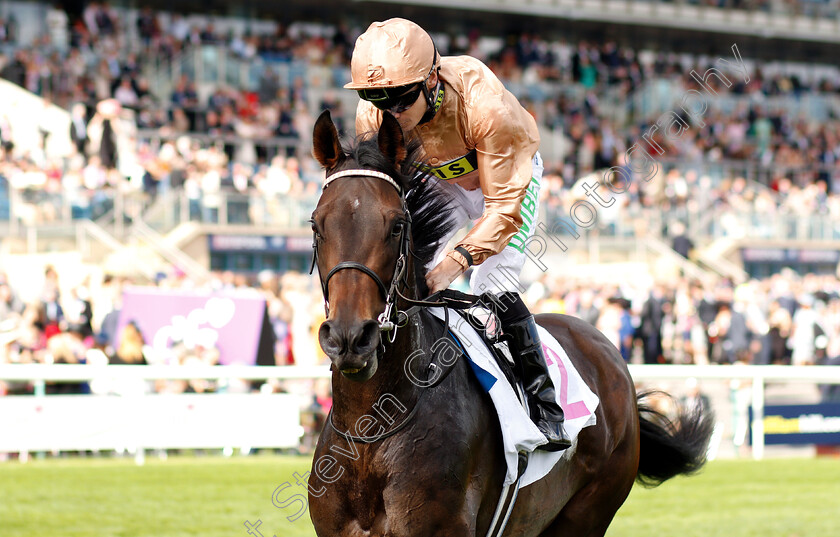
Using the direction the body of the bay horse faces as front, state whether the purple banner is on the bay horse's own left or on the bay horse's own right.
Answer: on the bay horse's own right

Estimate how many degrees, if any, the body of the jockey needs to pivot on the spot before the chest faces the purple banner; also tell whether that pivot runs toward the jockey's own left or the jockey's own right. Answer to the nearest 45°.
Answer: approximately 135° to the jockey's own right

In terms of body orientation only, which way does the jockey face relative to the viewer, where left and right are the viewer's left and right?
facing the viewer and to the left of the viewer
